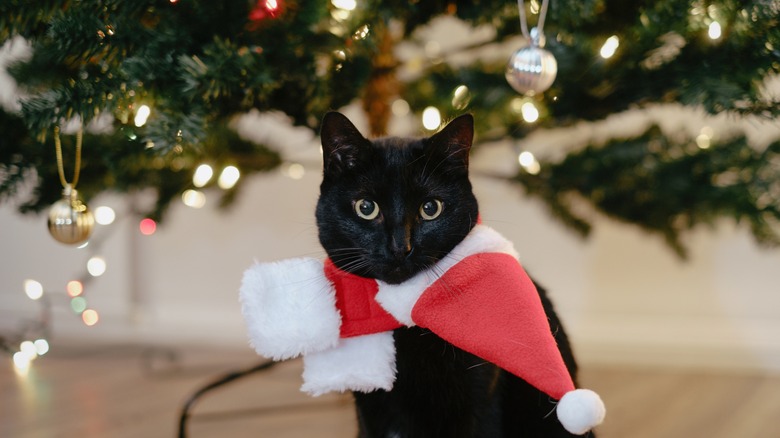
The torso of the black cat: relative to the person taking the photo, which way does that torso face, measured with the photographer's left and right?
facing the viewer and to the left of the viewer
